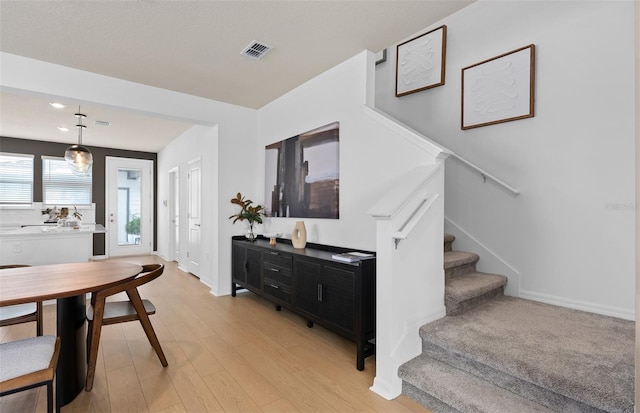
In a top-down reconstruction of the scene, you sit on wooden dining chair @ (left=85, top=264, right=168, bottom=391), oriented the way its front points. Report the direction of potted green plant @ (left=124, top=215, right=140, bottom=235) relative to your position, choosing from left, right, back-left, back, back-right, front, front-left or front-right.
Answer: right

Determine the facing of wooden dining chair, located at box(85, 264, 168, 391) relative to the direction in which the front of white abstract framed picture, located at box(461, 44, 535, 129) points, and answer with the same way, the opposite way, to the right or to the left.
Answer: the same way

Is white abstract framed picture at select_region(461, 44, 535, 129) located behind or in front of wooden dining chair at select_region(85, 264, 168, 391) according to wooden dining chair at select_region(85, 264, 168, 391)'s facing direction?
behind

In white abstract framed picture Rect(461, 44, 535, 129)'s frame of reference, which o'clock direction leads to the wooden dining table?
The wooden dining table is roughly at 12 o'clock from the white abstract framed picture.

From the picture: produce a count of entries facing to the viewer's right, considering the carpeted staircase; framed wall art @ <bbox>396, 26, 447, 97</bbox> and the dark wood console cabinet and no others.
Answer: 0

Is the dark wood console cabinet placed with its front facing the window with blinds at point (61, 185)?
no

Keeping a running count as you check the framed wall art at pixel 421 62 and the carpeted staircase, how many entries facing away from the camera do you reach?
0

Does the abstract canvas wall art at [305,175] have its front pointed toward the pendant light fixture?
no

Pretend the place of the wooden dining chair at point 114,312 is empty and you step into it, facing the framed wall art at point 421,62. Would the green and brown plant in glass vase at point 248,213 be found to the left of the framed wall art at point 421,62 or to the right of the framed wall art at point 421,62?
left

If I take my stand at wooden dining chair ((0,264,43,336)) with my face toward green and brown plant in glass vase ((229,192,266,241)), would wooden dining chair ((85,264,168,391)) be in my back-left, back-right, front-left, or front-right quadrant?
front-right

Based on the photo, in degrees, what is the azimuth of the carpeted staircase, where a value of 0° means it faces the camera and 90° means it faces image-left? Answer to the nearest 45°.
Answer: approximately 45°

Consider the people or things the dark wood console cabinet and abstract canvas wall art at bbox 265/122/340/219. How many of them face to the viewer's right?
0

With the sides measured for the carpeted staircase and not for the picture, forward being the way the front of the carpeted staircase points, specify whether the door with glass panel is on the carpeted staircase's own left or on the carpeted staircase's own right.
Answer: on the carpeted staircase's own right

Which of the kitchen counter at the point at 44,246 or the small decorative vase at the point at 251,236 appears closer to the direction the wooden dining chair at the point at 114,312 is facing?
the kitchen counter

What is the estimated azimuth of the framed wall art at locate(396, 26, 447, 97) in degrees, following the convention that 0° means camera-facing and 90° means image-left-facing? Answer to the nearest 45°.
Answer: approximately 45°

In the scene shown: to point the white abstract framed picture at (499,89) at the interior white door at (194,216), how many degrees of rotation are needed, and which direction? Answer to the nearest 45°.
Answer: approximately 45° to its right

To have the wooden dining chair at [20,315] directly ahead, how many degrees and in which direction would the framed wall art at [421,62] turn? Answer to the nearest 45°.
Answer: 0° — it already faces it

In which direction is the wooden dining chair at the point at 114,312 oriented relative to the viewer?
to the viewer's left
